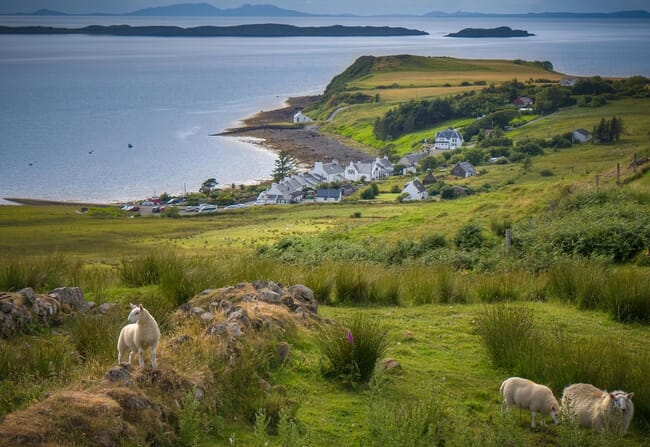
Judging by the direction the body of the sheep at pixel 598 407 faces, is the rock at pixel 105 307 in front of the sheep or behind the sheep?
behind

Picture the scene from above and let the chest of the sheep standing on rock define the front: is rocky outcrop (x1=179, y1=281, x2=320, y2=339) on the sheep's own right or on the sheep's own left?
on the sheep's own left

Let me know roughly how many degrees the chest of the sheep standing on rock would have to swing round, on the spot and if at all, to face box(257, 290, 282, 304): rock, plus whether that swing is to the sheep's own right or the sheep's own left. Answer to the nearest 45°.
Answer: approximately 90° to the sheep's own left

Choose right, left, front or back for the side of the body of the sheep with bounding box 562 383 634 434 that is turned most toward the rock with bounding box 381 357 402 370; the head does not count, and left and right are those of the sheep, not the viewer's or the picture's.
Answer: back

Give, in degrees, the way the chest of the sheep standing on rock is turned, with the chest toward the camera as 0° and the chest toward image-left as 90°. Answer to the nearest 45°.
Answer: approximately 315°
